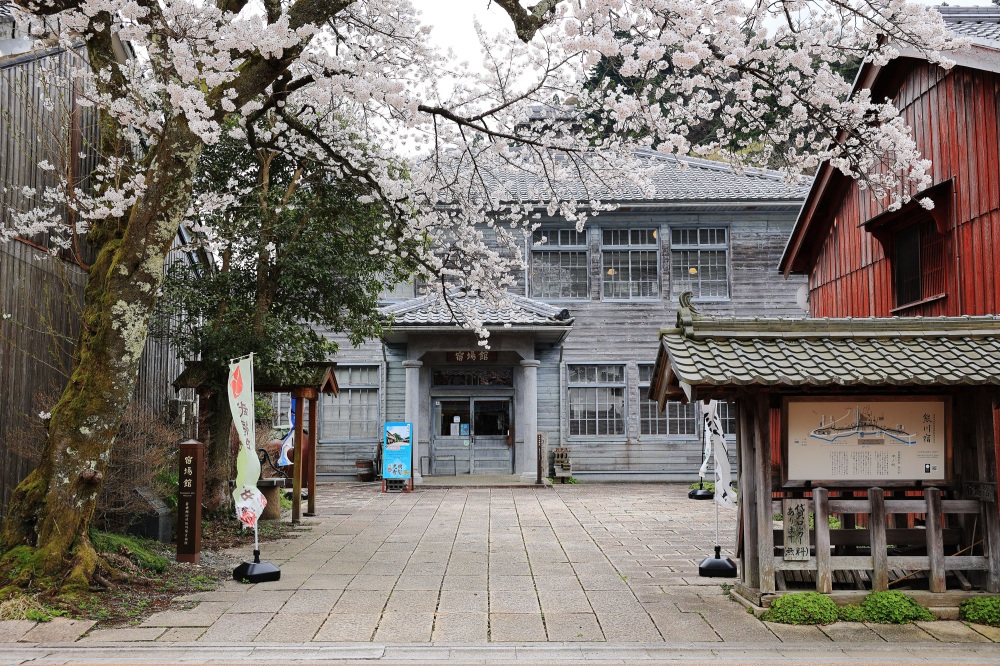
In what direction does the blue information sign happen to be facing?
toward the camera

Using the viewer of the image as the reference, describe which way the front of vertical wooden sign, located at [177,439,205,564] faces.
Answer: facing the viewer

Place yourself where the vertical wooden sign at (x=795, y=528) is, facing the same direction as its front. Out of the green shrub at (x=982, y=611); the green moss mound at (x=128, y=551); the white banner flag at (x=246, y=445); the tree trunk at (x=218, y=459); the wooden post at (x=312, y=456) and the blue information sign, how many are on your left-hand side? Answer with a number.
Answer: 1

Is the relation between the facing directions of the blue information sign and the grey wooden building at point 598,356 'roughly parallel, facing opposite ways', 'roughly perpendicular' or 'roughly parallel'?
roughly parallel

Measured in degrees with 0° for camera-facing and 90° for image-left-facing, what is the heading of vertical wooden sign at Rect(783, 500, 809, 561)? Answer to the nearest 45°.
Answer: approximately 0°

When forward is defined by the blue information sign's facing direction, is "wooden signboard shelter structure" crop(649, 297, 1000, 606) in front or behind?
in front

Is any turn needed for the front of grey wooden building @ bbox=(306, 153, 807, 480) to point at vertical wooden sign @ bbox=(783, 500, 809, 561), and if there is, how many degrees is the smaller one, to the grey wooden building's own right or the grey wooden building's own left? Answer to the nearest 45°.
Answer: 0° — it already faces it

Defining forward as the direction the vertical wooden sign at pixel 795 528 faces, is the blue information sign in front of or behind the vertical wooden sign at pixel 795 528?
behind

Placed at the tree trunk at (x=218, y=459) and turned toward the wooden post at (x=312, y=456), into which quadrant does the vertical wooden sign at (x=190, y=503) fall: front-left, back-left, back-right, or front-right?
back-right

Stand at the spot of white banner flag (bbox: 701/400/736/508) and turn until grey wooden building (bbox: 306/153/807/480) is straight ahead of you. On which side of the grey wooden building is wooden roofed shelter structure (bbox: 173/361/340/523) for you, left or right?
left

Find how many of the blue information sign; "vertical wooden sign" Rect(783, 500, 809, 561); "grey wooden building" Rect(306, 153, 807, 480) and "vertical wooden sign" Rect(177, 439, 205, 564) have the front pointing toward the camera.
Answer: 4

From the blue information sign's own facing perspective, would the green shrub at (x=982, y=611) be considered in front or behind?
in front

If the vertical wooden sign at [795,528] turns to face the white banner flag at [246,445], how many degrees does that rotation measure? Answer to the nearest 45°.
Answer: approximately 90° to its right

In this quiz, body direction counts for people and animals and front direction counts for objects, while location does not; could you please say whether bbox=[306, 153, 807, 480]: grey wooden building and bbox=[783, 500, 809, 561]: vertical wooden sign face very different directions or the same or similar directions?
same or similar directions
